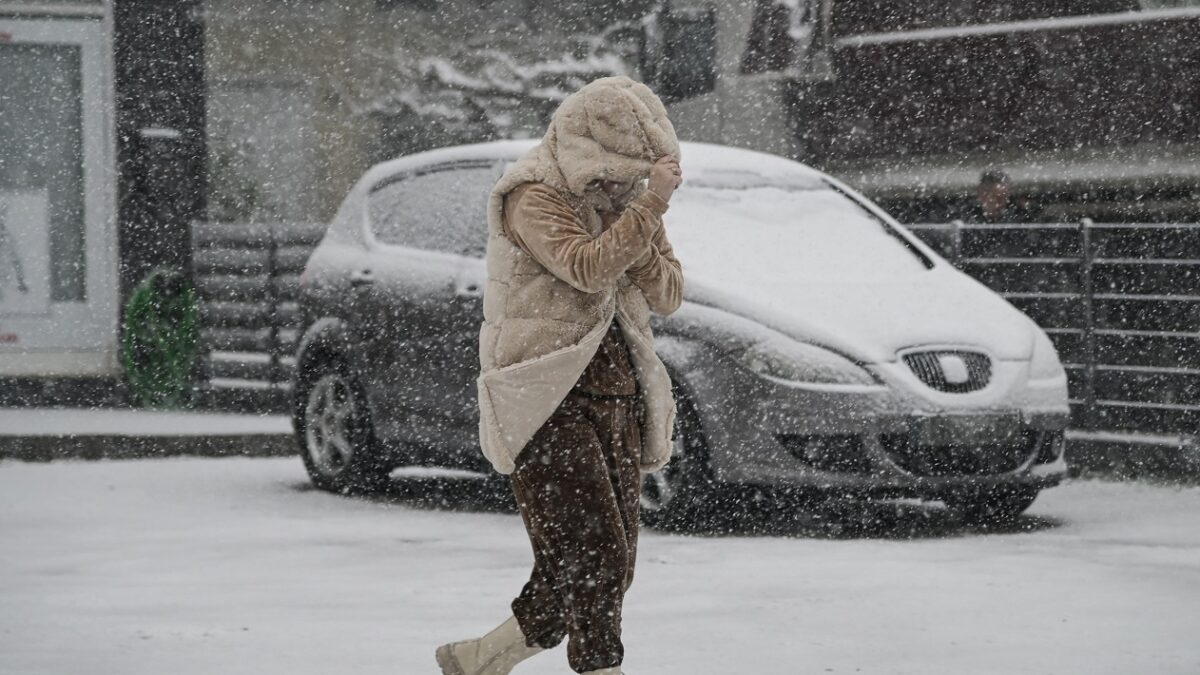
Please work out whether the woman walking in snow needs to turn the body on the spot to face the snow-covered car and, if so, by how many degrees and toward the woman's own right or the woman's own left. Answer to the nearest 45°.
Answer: approximately 135° to the woman's own left

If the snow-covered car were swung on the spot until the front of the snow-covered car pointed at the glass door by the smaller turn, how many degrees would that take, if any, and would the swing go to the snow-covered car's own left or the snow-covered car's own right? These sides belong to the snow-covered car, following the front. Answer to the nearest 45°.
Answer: approximately 180°

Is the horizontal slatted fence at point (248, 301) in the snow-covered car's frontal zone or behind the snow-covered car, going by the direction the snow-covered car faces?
behind

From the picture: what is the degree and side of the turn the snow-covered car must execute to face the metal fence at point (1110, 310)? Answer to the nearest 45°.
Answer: approximately 90° to its left

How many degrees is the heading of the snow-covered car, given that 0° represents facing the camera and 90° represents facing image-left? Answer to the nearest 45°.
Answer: approximately 315°
